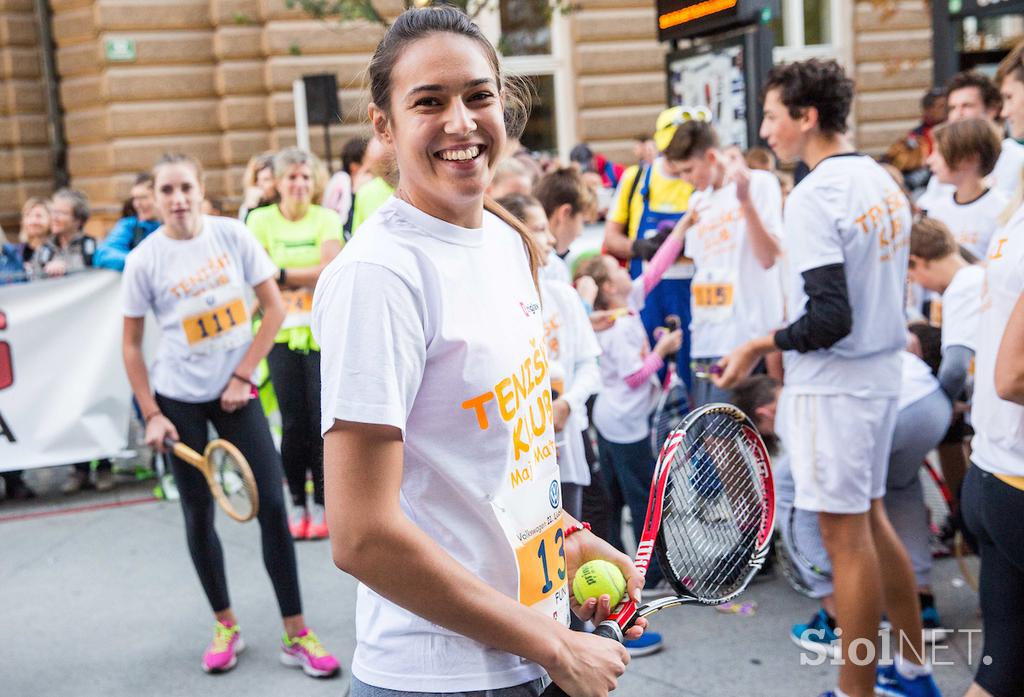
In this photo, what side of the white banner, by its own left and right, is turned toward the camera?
front

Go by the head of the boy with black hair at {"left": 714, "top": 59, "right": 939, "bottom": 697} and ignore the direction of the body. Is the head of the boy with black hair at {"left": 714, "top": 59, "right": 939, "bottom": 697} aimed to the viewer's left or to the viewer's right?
to the viewer's left

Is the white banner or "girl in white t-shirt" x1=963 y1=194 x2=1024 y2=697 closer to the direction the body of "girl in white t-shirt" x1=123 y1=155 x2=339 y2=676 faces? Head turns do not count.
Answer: the girl in white t-shirt

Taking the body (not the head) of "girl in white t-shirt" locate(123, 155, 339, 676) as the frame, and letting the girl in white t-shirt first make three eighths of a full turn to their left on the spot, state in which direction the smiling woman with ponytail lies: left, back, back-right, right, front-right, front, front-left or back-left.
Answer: back-right

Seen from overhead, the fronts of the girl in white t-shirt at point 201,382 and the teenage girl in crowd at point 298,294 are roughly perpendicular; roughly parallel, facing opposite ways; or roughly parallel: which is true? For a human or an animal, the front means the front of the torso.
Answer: roughly parallel

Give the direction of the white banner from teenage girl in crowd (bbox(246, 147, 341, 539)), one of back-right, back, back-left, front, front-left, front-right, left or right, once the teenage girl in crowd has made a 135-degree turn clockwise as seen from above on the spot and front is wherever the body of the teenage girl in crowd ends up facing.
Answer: front

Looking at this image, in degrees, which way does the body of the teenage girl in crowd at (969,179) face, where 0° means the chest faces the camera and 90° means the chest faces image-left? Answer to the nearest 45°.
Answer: approximately 45°

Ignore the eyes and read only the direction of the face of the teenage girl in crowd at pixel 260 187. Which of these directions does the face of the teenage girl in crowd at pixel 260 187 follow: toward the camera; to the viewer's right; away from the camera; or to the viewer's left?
toward the camera

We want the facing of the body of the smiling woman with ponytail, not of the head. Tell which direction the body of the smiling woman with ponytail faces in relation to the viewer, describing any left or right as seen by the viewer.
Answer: facing the viewer and to the right of the viewer

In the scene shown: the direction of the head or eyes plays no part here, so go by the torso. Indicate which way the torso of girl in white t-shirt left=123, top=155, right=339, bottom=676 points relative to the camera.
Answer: toward the camera

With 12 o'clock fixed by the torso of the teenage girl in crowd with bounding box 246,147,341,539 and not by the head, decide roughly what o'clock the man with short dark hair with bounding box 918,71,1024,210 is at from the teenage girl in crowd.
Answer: The man with short dark hair is roughly at 9 o'clock from the teenage girl in crowd.

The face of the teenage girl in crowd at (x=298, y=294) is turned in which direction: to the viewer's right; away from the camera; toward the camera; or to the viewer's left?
toward the camera
